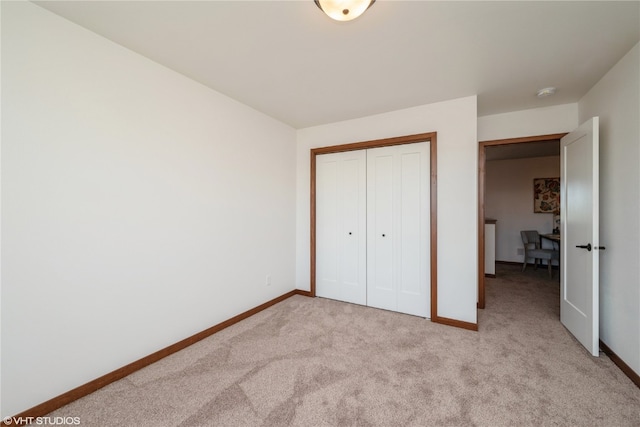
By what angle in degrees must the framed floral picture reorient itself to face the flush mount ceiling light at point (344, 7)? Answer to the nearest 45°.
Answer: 0° — it already faces it

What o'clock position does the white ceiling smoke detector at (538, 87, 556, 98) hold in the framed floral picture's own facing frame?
The white ceiling smoke detector is roughly at 12 o'clock from the framed floral picture.

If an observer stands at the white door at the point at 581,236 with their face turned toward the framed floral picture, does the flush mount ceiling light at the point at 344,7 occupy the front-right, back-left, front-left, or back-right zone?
back-left

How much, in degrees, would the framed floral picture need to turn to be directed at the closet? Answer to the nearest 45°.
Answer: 0° — it already faces it

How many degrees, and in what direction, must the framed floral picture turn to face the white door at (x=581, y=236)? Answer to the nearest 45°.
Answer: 0° — it already faces it

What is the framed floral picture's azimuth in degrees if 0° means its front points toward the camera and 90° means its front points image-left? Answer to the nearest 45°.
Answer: approximately 0°

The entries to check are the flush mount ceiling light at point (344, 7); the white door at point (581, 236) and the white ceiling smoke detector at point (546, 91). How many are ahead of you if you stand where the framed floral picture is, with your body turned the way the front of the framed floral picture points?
3
